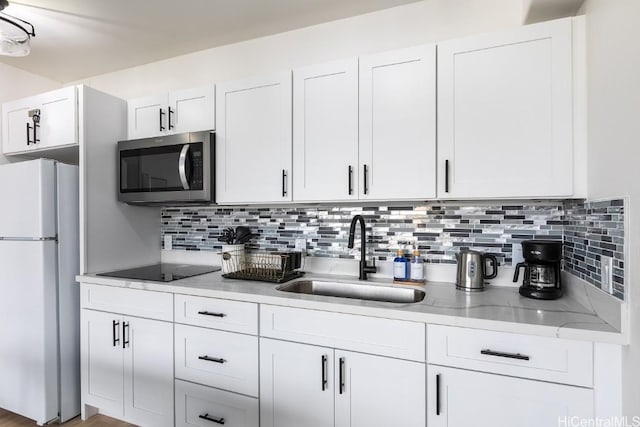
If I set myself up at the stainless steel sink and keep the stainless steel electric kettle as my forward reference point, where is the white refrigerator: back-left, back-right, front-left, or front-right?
back-left

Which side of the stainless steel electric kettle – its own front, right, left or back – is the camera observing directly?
left

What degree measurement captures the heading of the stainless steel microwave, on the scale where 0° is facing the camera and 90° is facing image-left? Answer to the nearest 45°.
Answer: approximately 45°

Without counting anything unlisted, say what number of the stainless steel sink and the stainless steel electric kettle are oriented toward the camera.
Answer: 1

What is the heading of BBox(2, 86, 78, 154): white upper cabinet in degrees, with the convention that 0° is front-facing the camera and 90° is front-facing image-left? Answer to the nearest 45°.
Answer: approximately 45°

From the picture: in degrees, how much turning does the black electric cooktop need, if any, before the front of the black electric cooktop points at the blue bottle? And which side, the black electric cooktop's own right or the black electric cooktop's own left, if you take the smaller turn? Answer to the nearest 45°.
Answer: approximately 90° to the black electric cooktop's own left

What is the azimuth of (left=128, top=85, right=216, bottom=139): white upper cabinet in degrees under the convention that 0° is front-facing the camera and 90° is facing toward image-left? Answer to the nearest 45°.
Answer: approximately 45°

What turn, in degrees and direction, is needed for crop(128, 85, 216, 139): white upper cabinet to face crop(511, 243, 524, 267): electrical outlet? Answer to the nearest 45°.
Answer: approximately 90° to its left

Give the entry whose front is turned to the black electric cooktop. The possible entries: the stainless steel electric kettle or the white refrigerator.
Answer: the stainless steel electric kettle
